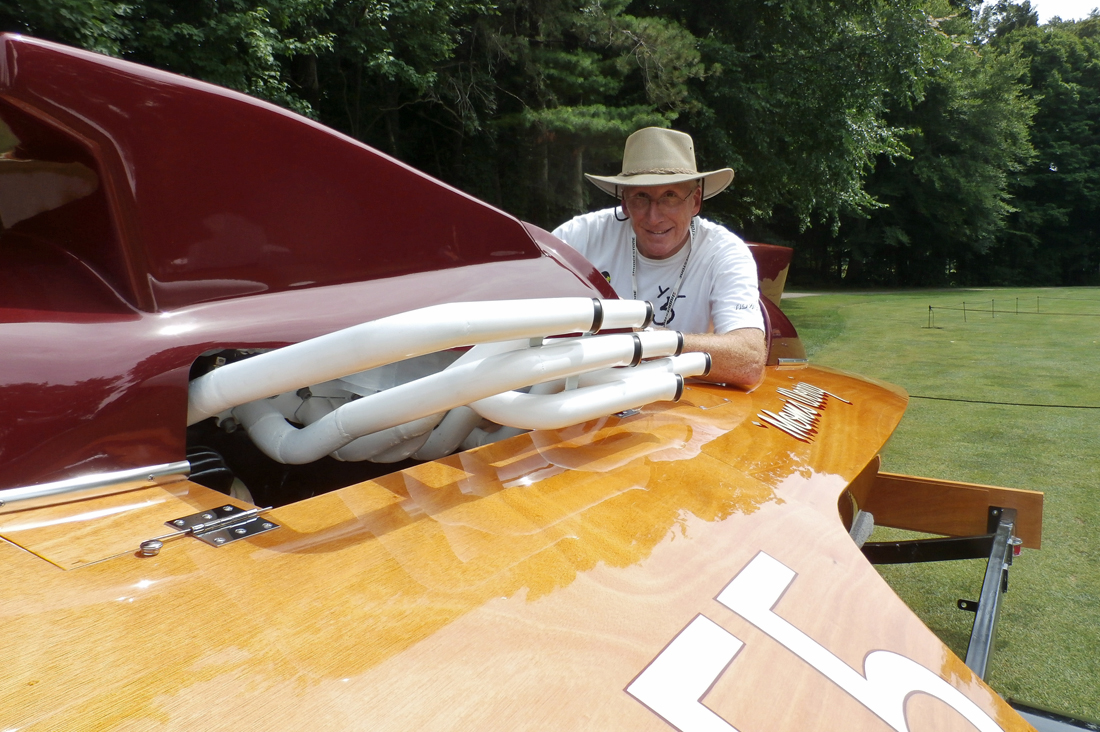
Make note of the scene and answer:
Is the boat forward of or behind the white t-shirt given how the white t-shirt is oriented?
forward

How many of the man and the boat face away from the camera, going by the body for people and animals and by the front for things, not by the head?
0

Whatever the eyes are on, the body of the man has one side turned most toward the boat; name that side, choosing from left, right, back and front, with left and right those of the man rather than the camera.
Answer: front
